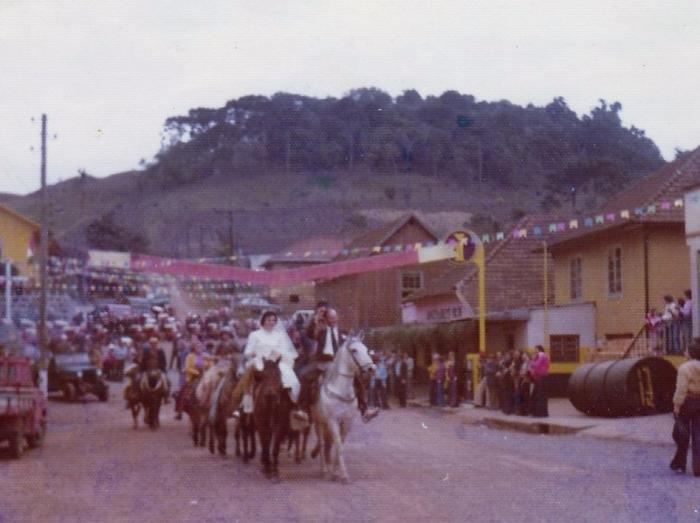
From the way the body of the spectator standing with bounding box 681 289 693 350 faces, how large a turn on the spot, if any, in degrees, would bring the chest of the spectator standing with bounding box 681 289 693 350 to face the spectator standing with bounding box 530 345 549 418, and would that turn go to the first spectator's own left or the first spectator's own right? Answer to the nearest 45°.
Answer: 0° — they already face them

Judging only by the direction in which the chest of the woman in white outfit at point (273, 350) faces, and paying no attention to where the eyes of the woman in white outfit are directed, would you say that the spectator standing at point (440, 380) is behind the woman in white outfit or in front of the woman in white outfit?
behind

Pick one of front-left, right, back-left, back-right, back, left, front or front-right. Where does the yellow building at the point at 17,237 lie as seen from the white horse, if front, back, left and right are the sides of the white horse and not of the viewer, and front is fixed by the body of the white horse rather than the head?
back

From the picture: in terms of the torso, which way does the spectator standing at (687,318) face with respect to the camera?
to the viewer's left

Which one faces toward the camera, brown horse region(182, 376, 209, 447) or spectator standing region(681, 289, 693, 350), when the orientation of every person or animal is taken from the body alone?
the brown horse

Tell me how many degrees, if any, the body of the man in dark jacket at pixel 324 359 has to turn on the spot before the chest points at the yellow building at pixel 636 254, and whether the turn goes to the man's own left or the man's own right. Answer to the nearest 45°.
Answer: approximately 90° to the man's own left

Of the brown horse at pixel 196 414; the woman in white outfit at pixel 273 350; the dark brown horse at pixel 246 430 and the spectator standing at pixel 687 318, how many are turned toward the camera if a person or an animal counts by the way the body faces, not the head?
3

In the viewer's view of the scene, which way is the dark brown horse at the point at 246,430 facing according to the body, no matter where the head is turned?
toward the camera

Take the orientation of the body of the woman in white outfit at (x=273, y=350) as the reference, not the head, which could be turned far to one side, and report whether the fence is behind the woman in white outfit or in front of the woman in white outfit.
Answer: behind

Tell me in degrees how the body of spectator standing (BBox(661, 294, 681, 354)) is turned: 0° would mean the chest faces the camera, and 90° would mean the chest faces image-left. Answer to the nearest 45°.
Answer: approximately 90°

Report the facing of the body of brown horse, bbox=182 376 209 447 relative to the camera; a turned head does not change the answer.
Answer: toward the camera

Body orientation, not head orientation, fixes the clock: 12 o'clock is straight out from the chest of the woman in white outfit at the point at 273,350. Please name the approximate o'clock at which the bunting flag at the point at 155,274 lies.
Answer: The bunting flag is roughly at 5 o'clock from the woman in white outfit.

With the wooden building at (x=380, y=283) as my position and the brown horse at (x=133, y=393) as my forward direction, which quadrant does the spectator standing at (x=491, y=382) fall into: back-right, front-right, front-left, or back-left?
front-left
